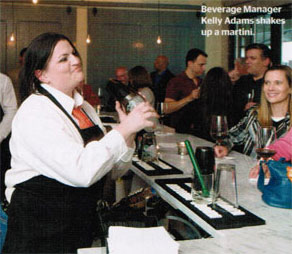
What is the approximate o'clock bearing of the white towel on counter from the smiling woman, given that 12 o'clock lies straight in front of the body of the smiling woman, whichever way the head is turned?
The white towel on counter is roughly at 11 o'clock from the smiling woman.

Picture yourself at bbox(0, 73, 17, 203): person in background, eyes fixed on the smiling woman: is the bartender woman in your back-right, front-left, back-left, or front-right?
front-right

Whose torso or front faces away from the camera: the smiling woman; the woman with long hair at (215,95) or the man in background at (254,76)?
the woman with long hair

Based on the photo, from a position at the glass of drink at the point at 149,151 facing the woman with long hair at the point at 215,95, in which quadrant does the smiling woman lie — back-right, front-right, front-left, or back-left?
front-right

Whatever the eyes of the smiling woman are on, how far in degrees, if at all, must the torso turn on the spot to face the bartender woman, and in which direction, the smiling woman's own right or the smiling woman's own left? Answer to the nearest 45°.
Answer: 0° — they already face them

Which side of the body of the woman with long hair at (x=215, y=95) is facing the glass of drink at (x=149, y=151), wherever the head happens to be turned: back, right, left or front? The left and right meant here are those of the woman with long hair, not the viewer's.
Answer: back

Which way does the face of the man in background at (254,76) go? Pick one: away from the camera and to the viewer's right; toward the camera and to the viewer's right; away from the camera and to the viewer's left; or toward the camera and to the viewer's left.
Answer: toward the camera and to the viewer's left

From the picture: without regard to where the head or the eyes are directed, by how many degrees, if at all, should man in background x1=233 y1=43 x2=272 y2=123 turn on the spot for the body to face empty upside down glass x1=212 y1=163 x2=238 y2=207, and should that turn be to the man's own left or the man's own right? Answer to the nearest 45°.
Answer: approximately 45° to the man's own left

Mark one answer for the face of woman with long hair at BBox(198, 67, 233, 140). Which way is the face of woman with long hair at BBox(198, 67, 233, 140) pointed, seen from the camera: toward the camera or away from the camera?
away from the camera

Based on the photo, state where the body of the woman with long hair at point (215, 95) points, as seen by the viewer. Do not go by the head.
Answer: away from the camera

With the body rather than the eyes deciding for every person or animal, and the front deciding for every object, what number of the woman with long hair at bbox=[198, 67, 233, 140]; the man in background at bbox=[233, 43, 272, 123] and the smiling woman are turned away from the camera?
1

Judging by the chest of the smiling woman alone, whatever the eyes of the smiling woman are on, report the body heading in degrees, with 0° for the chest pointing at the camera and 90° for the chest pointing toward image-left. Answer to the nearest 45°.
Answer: approximately 45°

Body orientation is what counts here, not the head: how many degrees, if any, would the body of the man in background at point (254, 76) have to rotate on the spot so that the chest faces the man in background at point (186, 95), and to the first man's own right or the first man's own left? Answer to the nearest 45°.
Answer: approximately 90° to the first man's own right

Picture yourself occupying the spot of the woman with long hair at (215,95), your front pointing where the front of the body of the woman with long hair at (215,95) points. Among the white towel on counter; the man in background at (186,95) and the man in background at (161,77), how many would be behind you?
1
